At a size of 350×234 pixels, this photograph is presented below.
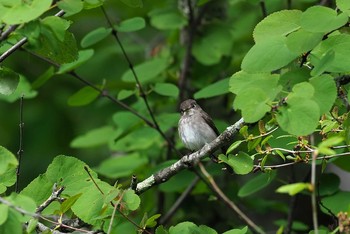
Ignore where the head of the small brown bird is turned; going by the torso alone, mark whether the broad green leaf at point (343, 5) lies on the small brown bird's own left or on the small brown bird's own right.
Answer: on the small brown bird's own left

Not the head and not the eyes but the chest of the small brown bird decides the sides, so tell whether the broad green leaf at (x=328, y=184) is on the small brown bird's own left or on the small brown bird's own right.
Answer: on the small brown bird's own left

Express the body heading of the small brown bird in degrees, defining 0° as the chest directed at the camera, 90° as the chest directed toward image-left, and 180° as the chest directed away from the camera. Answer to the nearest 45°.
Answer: approximately 45°

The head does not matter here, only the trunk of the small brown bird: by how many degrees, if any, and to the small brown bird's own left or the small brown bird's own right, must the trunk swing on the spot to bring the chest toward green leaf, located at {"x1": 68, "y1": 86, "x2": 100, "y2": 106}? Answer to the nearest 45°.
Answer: approximately 90° to the small brown bird's own right

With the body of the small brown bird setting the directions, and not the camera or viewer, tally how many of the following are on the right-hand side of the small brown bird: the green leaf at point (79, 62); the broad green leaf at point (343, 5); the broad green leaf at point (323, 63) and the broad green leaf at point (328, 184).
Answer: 1

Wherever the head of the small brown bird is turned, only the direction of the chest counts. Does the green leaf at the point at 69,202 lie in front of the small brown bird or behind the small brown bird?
in front

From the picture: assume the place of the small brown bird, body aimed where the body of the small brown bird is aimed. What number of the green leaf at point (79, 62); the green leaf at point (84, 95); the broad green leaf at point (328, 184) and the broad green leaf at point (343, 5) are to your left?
2
